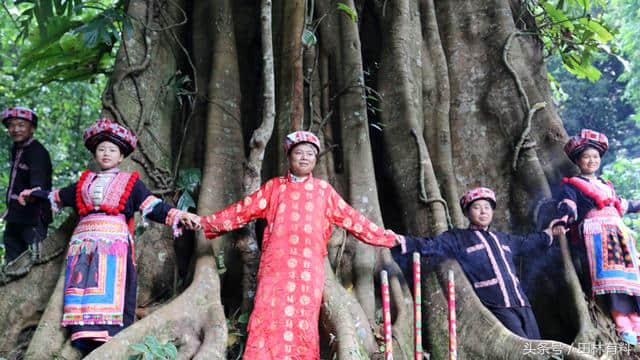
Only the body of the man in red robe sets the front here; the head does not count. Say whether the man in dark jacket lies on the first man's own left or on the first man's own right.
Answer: on the first man's own right

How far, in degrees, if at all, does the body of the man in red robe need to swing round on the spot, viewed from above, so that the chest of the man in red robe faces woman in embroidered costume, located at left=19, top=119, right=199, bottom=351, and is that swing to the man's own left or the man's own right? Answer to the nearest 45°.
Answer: approximately 90° to the man's own right

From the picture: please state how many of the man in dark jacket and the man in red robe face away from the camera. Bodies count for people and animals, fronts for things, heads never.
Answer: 0

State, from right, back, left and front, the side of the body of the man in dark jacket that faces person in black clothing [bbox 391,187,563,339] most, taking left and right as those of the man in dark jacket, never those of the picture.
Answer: left

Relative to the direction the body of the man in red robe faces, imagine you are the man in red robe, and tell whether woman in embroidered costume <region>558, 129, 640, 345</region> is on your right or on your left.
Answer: on your left

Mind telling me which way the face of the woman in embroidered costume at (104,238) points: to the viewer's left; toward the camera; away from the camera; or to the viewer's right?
toward the camera

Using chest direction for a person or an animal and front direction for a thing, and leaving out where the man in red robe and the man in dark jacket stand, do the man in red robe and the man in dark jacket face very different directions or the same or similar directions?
same or similar directions

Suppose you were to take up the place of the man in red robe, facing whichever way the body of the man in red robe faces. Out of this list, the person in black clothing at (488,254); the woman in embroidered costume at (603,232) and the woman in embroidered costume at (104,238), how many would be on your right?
1

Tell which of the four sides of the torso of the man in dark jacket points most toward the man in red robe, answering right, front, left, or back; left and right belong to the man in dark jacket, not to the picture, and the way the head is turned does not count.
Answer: left

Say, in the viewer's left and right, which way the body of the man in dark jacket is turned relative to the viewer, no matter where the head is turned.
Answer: facing the viewer and to the left of the viewer

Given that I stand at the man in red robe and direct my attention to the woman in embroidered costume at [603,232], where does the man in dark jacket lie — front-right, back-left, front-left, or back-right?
back-left

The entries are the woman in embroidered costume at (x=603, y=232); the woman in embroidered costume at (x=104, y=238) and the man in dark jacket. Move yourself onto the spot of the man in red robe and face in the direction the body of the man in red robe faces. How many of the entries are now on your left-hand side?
1

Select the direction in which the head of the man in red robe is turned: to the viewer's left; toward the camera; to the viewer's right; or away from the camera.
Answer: toward the camera
